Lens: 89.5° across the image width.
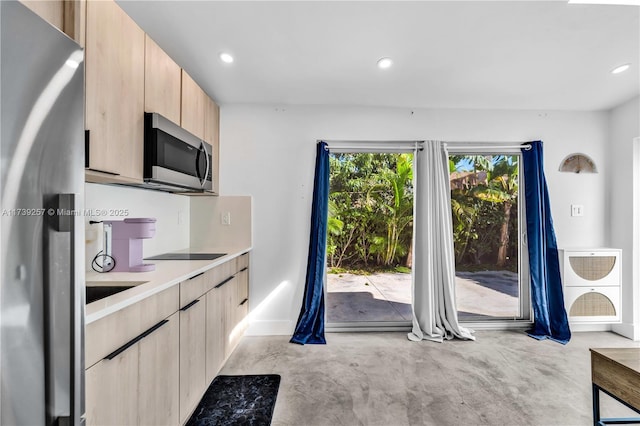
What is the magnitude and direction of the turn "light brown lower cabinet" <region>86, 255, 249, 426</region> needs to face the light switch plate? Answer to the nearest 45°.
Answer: approximately 45° to its left

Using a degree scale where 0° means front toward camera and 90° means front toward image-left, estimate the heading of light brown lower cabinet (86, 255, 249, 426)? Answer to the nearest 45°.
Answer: approximately 315°

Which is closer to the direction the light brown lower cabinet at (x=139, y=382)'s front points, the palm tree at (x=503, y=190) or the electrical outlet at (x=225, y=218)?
the palm tree

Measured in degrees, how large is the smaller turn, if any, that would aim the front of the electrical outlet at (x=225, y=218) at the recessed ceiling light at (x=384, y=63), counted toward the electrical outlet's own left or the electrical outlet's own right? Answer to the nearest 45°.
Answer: approximately 45° to the electrical outlet's own left
